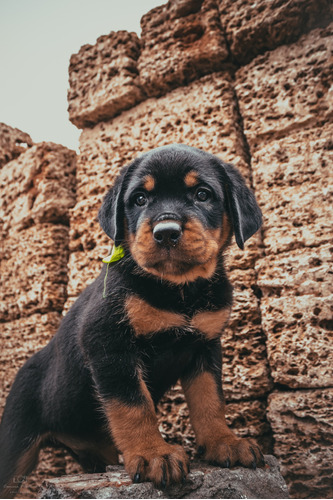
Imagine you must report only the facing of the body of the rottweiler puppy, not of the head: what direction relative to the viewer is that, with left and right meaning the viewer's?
facing the viewer and to the right of the viewer

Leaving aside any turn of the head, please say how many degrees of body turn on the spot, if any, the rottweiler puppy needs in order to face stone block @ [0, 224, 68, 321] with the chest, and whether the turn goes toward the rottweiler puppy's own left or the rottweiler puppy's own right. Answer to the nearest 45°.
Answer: approximately 180°

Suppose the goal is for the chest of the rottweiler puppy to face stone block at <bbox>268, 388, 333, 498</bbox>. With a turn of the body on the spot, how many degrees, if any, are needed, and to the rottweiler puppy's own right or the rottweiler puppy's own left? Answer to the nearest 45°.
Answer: approximately 45° to the rottweiler puppy's own left

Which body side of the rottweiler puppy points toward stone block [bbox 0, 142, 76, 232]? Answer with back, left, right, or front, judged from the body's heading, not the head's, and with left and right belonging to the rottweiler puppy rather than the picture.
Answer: back

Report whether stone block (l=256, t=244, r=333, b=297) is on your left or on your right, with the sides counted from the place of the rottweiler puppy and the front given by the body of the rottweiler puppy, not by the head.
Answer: on your left

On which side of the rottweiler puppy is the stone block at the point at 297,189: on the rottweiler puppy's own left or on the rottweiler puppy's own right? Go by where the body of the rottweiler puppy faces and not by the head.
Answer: on the rottweiler puppy's own left
